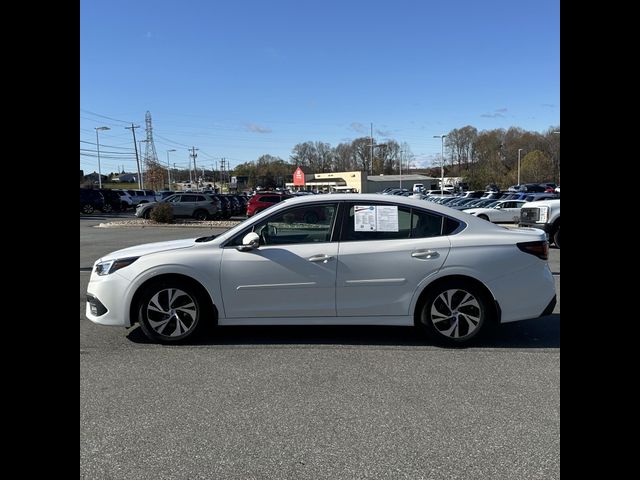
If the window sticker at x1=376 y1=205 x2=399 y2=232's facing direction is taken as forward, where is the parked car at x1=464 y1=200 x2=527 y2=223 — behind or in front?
behind

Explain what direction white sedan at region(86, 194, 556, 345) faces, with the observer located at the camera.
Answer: facing to the left of the viewer

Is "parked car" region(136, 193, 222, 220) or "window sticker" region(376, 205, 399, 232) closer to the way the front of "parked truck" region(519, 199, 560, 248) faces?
the window sticker

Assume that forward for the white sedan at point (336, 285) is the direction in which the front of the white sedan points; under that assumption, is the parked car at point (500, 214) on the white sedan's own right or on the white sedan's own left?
on the white sedan's own right

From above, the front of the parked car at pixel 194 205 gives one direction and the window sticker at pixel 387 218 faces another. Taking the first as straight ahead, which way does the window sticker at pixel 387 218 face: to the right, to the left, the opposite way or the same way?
to the left

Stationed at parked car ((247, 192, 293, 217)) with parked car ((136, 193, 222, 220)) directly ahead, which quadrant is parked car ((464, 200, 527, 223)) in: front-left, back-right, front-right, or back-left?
back-left
